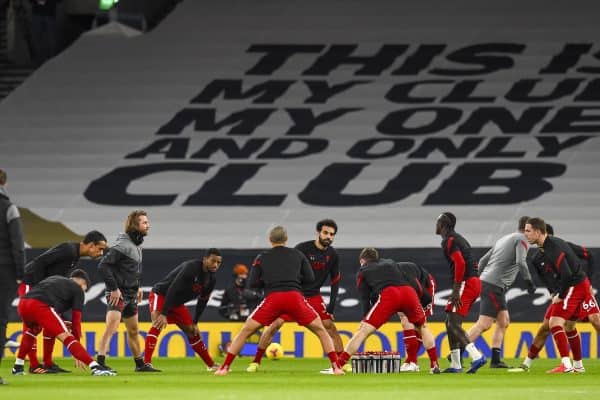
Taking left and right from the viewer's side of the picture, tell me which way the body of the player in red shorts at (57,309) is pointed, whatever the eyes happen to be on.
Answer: facing away from the viewer and to the right of the viewer

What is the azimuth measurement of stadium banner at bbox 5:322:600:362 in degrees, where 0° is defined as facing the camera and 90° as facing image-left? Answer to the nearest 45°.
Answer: approximately 0°

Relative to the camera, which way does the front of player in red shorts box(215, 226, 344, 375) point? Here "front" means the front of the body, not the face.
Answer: away from the camera

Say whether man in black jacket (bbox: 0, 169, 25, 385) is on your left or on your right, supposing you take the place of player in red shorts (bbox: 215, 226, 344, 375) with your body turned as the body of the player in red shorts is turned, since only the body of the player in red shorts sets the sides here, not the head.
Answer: on your left

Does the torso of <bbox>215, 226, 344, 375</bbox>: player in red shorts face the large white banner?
yes

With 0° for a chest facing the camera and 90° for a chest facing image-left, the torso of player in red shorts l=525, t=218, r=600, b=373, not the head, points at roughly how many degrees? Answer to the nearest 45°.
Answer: approximately 90°

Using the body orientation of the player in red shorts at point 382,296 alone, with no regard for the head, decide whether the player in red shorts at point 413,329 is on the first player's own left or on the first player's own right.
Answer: on the first player's own right

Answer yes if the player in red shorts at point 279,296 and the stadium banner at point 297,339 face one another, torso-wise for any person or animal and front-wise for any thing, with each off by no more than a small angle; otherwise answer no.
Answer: yes
